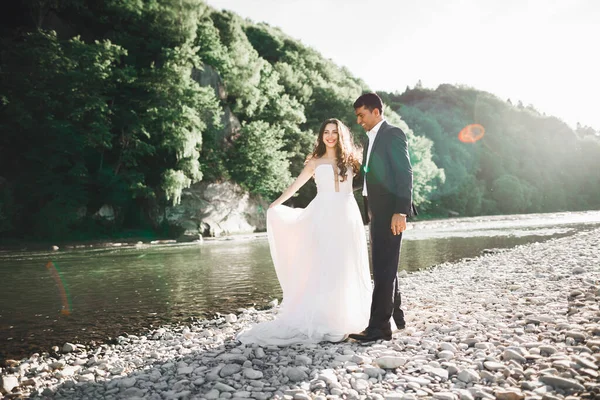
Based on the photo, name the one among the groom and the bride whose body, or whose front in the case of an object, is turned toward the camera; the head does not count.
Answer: the bride

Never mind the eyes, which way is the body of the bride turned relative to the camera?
toward the camera

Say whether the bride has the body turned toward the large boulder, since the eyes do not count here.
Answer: no

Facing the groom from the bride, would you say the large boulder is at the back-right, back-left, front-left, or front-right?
back-left

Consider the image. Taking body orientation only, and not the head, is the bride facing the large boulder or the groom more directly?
the groom

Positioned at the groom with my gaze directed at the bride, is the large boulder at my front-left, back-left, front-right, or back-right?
front-right

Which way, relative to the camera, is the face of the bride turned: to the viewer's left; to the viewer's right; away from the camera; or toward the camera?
toward the camera

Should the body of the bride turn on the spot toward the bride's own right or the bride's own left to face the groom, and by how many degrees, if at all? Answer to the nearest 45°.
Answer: approximately 45° to the bride's own left

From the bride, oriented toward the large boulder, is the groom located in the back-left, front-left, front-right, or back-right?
back-right

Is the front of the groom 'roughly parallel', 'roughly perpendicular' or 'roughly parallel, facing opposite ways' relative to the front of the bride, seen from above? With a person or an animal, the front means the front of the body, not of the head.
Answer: roughly perpendicular

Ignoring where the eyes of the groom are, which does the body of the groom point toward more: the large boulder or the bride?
the bride

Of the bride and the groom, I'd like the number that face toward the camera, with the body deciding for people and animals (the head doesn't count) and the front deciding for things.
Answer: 1

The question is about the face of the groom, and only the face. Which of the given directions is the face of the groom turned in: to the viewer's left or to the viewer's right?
to the viewer's left

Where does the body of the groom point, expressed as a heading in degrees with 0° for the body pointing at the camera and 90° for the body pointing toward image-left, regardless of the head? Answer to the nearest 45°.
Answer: approximately 90°

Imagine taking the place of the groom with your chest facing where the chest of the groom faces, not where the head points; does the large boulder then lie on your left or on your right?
on your right
